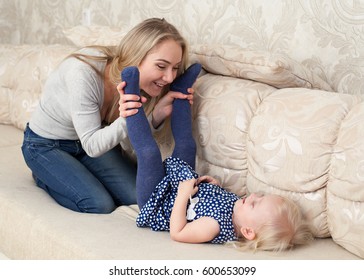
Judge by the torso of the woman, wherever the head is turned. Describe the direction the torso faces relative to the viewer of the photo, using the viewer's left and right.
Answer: facing the viewer and to the right of the viewer

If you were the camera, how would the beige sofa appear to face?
facing the viewer and to the left of the viewer
